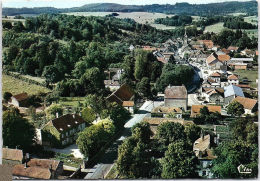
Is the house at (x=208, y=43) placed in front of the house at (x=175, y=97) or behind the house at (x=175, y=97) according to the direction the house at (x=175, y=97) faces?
behind

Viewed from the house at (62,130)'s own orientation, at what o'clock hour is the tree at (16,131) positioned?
The tree is roughly at 4 o'clock from the house.

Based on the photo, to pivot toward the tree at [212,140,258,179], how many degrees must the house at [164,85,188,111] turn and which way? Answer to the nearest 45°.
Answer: approximately 45° to its left

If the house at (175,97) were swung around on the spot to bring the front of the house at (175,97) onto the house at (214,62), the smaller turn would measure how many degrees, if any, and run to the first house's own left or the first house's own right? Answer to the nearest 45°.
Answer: approximately 135° to the first house's own left

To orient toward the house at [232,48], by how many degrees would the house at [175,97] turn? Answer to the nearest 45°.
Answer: approximately 135° to its left

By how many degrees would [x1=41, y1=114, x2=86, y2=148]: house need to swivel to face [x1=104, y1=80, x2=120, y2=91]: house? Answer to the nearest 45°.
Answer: approximately 90° to its left

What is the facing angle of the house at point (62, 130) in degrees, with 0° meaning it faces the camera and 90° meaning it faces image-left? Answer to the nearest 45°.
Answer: approximately 315°

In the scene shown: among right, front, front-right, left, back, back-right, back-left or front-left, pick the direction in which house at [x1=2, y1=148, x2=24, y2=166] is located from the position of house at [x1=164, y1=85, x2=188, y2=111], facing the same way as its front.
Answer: front-right

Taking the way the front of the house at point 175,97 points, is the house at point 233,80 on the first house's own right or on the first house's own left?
on the first house's own left

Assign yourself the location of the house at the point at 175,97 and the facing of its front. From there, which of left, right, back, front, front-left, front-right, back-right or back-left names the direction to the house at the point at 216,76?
back-left

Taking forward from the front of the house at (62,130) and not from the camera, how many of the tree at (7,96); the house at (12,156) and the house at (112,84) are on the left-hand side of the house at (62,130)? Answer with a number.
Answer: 1

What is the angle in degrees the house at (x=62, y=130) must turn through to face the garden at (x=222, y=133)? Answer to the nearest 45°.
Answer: approximately 45° to its left
